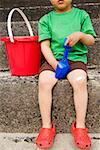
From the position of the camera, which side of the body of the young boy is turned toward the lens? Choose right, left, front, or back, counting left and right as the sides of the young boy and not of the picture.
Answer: front
